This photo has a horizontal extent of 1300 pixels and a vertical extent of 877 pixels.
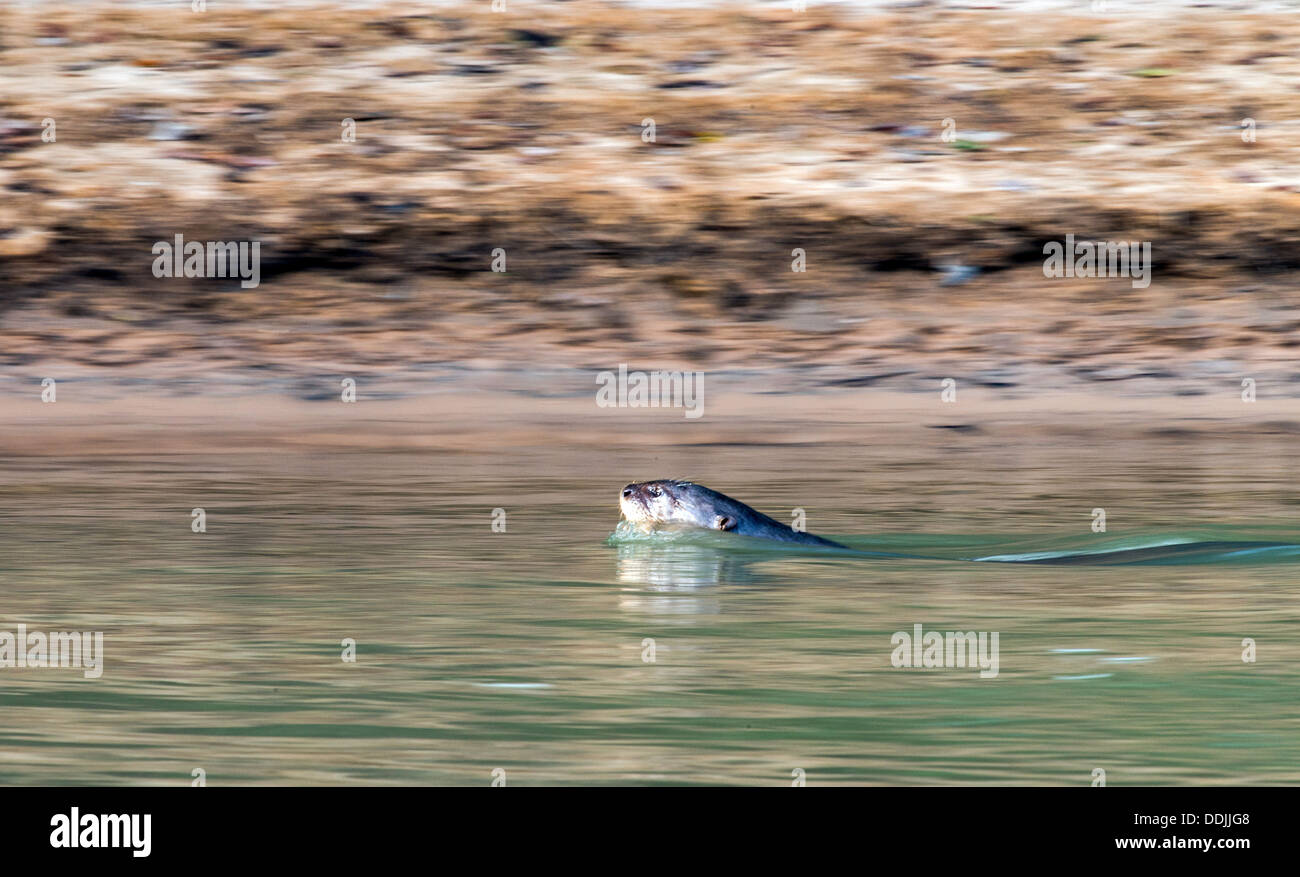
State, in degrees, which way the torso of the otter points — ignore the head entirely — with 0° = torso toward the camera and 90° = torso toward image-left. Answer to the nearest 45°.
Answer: approximately 90°
